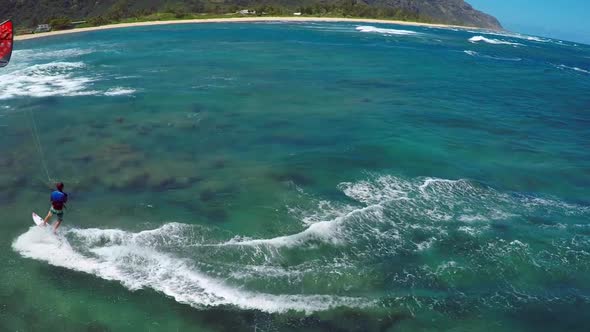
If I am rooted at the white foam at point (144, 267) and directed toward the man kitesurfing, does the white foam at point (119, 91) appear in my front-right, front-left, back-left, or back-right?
front-right

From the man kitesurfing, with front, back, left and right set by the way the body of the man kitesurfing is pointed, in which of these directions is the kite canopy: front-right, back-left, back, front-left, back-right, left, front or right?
front-right

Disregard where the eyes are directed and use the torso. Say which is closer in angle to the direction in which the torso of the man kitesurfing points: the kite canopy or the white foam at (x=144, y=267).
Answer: the kite canopy

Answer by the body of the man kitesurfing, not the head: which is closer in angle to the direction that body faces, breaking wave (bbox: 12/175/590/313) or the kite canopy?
the kite canopy

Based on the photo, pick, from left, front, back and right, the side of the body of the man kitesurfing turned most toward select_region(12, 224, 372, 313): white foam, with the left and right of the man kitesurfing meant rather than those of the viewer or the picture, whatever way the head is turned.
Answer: back

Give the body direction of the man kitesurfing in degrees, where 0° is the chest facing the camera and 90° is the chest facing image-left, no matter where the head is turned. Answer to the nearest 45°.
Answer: approximately 135°
